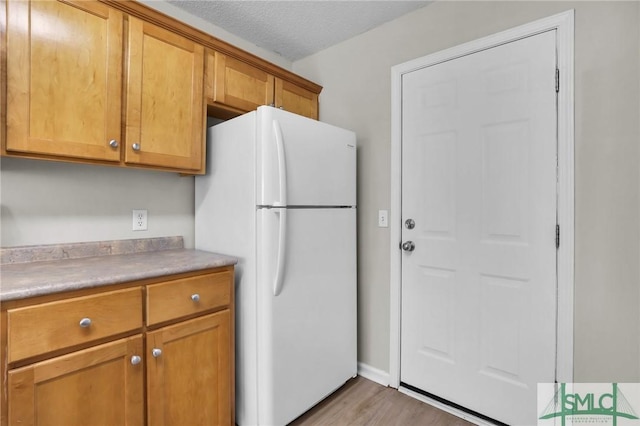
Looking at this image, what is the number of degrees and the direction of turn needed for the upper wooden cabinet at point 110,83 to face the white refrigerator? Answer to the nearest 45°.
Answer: approximately 45° to its left

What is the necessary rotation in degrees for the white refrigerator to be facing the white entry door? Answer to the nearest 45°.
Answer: approximately 45° to its left

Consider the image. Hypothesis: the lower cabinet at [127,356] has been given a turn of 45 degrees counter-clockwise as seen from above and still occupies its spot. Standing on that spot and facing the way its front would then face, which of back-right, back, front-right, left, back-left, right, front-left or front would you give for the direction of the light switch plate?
front

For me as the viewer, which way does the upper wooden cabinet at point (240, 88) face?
facing the viewer and to the right of the viewer

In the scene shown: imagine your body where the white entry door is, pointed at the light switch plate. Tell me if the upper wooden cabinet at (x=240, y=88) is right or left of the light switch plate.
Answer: left

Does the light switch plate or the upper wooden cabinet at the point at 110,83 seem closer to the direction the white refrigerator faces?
the light switch plate

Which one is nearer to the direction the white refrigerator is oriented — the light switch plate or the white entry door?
the white entry door
